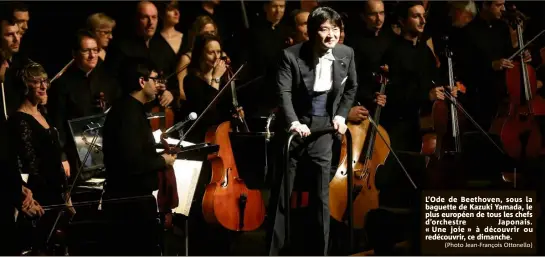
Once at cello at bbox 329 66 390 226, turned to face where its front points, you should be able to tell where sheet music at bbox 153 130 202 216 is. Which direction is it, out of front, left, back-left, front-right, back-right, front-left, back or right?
right

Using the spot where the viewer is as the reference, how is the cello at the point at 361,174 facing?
facing the viewer

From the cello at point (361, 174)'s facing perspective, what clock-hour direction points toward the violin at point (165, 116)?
the violin at point (165, 116) is roughly at 3 o'clock from the cello at point (361, 174).

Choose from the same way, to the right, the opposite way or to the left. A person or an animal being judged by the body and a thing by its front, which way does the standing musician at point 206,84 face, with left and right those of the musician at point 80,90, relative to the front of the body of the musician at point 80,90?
the same way

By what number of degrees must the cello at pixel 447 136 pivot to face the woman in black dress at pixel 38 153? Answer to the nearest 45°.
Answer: approximately 90° to its right

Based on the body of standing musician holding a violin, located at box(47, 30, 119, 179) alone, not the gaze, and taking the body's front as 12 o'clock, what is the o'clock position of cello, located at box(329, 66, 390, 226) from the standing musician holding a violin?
The cello is roughly at 11 o'clock from the standing musician holding a violin.

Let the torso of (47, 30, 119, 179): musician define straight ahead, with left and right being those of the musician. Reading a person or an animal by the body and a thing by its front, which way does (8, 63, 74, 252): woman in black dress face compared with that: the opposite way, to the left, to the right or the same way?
the same way

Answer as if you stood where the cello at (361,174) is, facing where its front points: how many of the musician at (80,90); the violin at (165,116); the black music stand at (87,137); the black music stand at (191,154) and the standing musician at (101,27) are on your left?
0

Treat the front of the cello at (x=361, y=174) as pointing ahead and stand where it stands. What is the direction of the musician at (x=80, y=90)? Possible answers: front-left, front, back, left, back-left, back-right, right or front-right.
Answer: right

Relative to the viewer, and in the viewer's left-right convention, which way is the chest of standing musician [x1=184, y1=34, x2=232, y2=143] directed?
facing the viewer and to the right of the viewer

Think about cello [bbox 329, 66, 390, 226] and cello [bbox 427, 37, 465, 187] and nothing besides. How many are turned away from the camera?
0

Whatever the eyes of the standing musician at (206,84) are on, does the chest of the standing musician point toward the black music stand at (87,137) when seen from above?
no

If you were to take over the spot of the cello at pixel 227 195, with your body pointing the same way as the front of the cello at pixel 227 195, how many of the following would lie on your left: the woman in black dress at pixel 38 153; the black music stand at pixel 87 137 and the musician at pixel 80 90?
0

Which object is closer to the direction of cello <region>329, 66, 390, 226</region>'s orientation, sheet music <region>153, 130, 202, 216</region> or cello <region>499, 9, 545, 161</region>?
the sheet music

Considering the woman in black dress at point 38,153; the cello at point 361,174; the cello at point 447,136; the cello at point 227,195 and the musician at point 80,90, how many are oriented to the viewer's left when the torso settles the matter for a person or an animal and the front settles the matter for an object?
0
